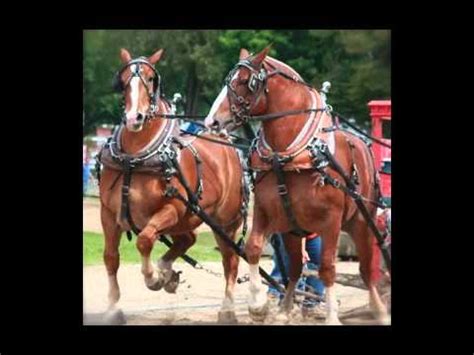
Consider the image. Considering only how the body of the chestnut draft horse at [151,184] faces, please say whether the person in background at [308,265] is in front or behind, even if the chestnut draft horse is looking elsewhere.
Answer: behind

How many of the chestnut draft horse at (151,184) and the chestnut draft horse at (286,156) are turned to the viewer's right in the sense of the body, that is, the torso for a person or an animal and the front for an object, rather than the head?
0

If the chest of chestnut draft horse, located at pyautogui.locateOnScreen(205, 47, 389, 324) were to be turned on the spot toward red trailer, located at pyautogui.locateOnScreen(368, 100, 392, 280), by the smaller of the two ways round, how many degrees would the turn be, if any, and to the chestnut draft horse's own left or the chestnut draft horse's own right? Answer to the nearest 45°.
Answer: approximately 180°

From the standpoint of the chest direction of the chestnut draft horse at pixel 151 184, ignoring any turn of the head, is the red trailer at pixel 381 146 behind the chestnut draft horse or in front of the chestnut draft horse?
behind

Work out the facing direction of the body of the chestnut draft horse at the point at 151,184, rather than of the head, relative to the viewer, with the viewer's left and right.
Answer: facing the viewer and to the left of the viewer
